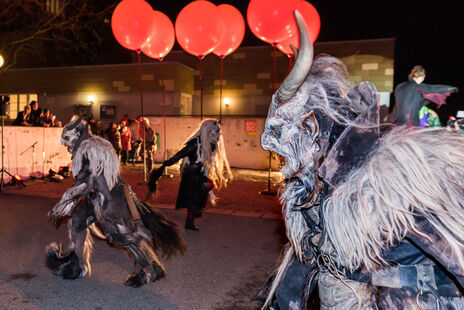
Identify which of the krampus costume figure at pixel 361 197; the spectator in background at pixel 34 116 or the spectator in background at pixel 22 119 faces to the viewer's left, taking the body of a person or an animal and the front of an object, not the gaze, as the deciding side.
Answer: the krampus costume figure

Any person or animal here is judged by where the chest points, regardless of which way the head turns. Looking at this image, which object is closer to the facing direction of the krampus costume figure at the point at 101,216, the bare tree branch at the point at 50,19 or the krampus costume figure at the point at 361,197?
the bare tree branch

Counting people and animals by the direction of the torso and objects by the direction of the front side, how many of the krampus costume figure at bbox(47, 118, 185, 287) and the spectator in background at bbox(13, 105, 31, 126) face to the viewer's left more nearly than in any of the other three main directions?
1

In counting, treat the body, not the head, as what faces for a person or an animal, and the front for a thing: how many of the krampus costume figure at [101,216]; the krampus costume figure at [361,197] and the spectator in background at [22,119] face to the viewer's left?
2

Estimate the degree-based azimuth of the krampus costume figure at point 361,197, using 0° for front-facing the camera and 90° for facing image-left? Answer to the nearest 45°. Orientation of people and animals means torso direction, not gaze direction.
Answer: approximately 90°

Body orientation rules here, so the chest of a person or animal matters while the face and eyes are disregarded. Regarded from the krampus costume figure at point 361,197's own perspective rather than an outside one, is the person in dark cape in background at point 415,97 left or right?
on its right

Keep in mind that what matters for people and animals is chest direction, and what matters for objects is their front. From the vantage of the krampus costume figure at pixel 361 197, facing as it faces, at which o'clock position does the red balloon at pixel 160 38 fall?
The red balloon is roughly at 2 o'clock from the krampus costume figure.

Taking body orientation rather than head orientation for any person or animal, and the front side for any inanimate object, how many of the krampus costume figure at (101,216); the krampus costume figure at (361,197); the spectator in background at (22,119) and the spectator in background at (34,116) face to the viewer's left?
2

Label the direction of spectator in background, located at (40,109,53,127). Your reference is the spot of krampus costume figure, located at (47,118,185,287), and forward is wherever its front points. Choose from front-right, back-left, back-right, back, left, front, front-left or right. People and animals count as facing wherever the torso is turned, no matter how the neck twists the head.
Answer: right

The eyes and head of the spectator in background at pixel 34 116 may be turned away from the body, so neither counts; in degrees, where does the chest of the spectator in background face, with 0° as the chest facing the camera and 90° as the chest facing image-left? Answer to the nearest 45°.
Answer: approximately 315°

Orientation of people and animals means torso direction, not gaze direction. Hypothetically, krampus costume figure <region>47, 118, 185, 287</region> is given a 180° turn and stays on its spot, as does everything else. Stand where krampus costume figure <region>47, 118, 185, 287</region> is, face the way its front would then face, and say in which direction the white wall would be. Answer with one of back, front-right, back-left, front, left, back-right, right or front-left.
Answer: left

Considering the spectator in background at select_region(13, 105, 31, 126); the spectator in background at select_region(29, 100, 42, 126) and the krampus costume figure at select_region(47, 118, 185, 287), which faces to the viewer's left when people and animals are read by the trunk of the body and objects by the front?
the krampus costume figure

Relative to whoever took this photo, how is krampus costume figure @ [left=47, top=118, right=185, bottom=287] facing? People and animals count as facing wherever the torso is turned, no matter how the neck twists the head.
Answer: facing to the left of the viewer

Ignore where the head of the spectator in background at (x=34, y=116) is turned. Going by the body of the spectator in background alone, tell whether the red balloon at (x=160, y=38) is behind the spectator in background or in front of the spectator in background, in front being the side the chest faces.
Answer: in front
